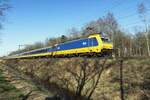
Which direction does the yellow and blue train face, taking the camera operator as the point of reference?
facing the viewer and to the right of the viewer
